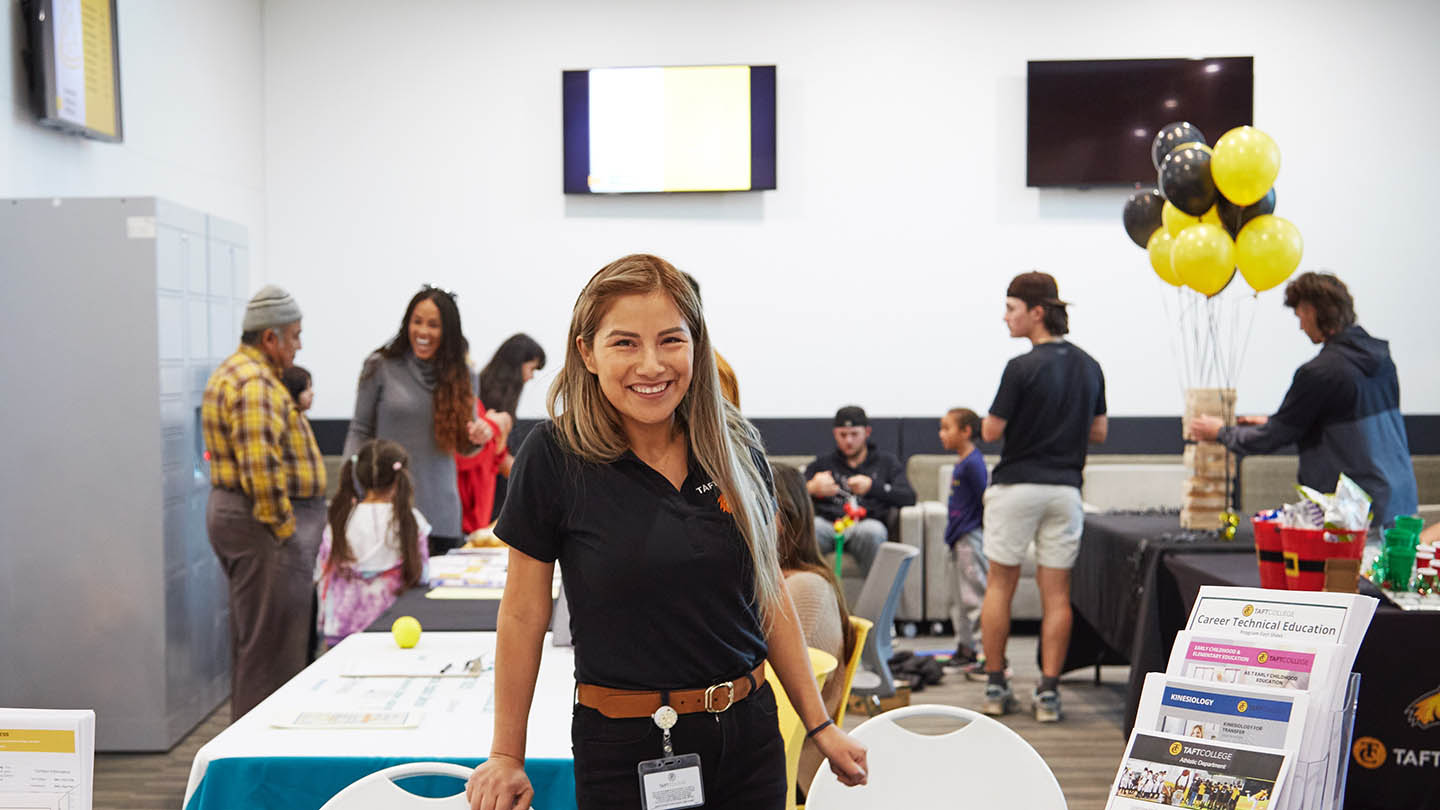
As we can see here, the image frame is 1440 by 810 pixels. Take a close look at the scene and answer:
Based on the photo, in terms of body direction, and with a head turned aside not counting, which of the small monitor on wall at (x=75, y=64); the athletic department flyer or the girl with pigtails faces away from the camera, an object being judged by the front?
the girl with pigtails

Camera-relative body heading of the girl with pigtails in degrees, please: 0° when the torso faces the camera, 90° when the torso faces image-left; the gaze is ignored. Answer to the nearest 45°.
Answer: approximately 180°

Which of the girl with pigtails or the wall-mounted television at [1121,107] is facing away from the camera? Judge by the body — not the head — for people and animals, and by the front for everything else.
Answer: the girl with pigtails

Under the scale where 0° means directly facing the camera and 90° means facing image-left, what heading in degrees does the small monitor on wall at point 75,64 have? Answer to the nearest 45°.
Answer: approximately 315°

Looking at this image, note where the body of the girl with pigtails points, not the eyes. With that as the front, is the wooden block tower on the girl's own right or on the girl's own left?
on the girl's own right

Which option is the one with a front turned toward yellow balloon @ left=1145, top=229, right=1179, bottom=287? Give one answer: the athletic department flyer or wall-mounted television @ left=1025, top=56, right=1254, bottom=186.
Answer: the wall-mounted television

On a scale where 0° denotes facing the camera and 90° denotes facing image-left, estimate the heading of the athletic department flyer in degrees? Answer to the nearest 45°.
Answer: approximately 0°

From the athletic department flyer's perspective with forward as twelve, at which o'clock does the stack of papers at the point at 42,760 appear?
The stack of papers is roughly at 2 o'clock from the athletic department flyer.
